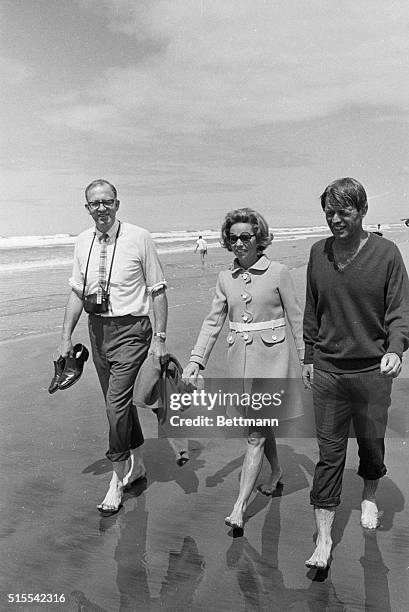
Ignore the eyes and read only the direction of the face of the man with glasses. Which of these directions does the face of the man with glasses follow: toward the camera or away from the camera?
toward the camera

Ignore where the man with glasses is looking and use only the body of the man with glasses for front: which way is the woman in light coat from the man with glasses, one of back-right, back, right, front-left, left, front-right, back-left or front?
left

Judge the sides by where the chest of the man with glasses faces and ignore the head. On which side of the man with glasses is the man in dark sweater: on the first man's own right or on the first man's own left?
on the first man's own left

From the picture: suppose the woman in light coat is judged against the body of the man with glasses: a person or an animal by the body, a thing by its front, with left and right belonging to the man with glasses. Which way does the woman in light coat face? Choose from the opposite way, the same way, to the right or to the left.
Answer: the same way

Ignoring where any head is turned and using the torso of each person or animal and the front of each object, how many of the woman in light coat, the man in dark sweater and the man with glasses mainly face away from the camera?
0

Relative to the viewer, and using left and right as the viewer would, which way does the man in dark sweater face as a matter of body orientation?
facing the viewer and to the left of the viewer

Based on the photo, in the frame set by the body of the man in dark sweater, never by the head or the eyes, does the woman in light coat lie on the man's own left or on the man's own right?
on the man's own right

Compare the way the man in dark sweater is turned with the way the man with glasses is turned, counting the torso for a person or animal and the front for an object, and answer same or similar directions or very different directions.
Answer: same or similar directions

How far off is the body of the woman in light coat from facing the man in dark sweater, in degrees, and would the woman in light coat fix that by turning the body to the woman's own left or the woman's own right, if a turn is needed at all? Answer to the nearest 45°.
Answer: approximately 90° to the woman's own left

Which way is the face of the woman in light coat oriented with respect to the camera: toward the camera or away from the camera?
toward the camera

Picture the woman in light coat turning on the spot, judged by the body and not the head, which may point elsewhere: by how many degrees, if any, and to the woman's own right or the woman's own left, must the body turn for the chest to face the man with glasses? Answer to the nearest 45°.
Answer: approximately 45° to the woman's own right

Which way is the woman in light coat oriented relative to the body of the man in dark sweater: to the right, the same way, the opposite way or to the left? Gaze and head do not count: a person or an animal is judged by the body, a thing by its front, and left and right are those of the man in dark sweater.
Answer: the same way
